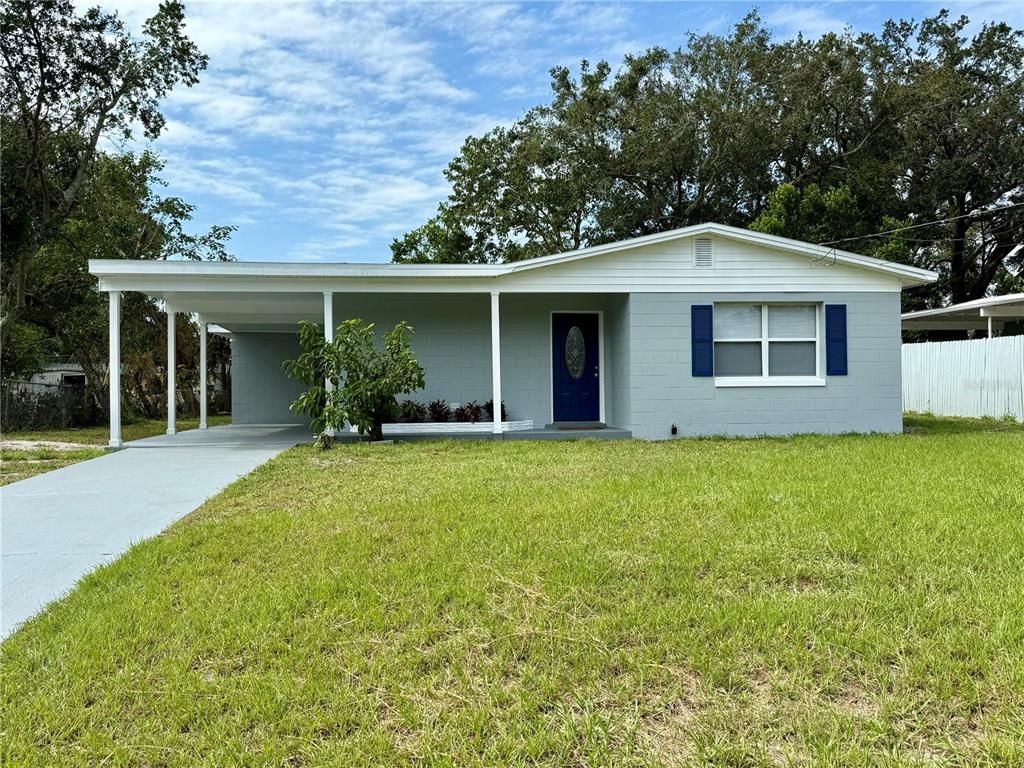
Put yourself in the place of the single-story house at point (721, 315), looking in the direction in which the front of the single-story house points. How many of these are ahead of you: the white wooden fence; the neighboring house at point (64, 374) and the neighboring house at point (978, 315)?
0

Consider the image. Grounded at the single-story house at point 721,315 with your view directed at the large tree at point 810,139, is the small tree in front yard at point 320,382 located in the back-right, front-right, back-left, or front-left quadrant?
back-left

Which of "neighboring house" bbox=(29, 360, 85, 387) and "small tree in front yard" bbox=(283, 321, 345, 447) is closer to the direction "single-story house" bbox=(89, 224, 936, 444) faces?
the small tree in front yard

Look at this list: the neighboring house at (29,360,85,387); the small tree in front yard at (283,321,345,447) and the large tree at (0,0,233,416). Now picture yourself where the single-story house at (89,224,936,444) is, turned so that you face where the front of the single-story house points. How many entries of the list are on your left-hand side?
0

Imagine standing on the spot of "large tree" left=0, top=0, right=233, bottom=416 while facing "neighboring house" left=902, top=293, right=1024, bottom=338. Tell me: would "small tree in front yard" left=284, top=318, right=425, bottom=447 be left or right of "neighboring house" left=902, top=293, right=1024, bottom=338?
right

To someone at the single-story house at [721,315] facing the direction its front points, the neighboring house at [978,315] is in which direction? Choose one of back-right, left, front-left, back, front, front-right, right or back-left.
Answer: back-left

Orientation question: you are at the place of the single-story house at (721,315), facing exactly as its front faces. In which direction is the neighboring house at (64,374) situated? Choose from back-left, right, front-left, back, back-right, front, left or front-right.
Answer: back-right

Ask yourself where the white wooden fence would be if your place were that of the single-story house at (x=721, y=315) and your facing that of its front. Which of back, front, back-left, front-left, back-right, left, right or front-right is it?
back-left

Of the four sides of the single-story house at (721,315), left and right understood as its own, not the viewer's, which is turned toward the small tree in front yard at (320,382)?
right

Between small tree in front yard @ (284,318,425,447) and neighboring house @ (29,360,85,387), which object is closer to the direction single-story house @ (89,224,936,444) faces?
the small tree in front yard

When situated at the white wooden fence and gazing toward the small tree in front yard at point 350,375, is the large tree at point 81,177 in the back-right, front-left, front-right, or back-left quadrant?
front-right

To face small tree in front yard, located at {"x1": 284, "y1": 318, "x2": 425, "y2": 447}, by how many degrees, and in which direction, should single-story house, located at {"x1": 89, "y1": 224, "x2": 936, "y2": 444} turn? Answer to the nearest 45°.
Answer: approximately 90° to its right

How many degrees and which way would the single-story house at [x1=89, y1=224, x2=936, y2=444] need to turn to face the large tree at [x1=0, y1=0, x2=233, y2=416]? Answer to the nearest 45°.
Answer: approximately 90° to its right

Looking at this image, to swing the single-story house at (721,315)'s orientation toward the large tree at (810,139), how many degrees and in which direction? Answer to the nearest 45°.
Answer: approximately 135° to its left

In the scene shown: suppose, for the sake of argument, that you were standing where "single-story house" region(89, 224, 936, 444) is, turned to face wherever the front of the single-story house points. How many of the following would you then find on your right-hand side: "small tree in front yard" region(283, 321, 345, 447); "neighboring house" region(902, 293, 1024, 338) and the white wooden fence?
1

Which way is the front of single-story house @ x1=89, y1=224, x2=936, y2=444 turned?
toward the camera
